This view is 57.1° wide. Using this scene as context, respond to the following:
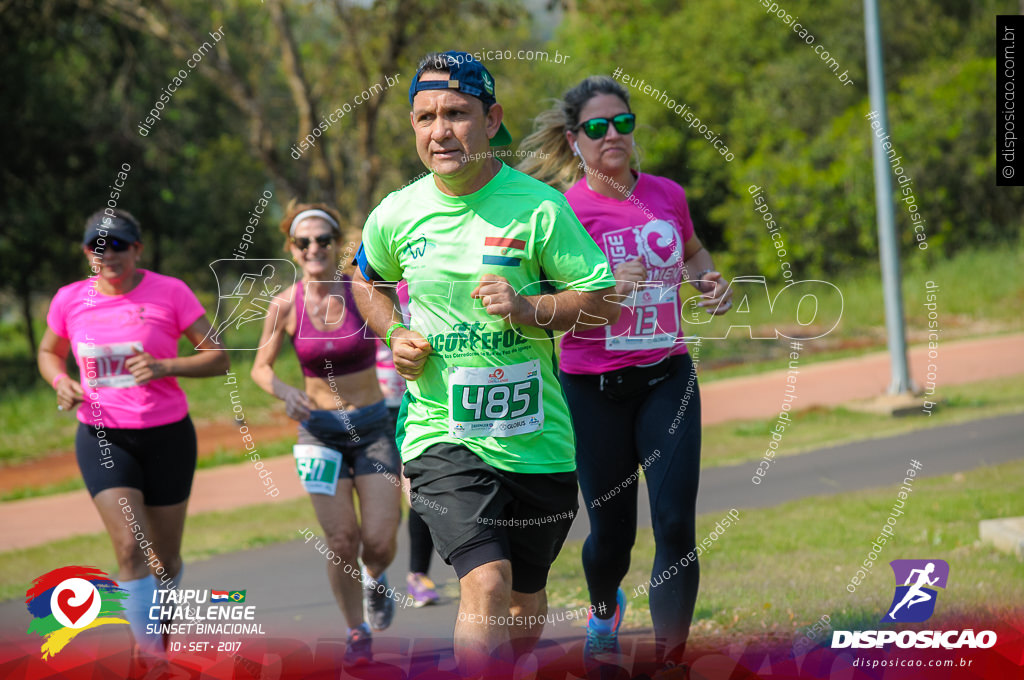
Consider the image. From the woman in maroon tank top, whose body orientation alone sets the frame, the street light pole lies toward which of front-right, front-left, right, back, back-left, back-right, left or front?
back-left

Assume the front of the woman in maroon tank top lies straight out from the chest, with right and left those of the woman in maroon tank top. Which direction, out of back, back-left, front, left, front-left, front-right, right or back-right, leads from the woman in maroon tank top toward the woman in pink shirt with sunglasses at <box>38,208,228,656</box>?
right

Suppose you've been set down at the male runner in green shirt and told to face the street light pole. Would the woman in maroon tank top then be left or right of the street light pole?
left

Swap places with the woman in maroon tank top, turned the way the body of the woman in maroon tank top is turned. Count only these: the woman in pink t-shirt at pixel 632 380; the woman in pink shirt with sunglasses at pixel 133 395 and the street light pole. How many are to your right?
1

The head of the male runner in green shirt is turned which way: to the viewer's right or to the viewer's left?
to the viewer's left

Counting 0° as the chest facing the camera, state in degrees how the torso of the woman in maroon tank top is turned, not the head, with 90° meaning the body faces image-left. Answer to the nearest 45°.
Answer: approximately 0°

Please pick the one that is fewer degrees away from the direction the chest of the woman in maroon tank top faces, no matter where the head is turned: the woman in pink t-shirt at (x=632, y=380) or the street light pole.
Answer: the woman in pink t-shirt

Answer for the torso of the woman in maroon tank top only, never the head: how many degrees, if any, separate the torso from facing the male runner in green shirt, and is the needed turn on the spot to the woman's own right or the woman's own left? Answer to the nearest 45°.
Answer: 0° — they already face them
